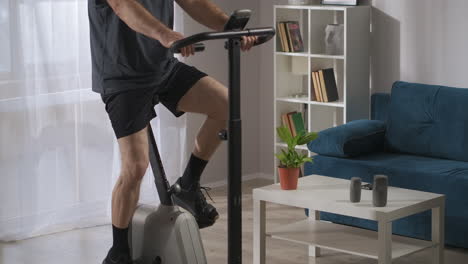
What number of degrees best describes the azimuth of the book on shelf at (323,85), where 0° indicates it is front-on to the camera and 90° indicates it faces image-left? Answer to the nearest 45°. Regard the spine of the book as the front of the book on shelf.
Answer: approximately 0°

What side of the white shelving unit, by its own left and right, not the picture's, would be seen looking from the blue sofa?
left

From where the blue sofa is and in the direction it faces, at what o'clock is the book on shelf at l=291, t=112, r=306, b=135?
The book on shelf is roughly at 3 o'clock from the blue sofa.

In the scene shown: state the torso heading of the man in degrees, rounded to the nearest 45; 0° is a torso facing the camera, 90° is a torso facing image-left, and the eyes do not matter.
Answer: approximately 315°

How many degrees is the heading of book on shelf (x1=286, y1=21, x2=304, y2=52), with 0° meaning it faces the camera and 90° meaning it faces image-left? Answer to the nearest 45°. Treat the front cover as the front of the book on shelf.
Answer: approximately 0°
